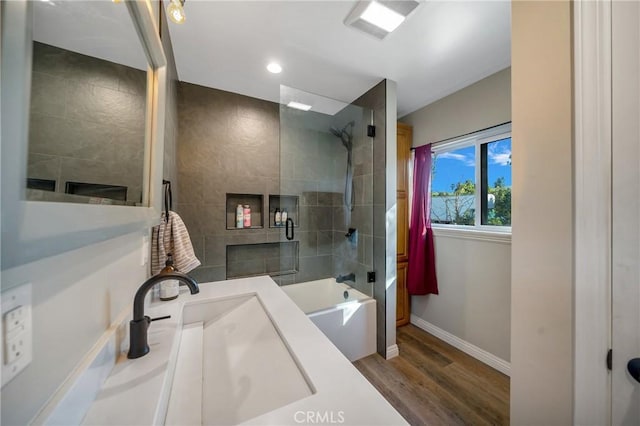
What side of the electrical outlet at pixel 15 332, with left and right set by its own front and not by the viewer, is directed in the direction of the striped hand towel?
left

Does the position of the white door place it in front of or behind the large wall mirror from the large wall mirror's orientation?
in front

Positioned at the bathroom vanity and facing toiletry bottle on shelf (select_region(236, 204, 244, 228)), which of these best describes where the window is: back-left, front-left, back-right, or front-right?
front-right

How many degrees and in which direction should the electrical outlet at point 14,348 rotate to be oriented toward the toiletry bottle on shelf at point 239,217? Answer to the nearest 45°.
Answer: approximately 90° to its left

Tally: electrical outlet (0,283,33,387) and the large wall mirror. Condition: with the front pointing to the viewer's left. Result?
0

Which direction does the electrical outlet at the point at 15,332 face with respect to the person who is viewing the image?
facing the viewer and to the right of the viewer

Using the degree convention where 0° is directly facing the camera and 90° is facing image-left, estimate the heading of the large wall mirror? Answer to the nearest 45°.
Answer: approximately 315°

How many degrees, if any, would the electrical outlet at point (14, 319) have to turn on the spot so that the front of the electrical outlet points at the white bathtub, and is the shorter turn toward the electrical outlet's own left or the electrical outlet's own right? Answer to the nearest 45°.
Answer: approximately 45° to the electrical outlet's own left

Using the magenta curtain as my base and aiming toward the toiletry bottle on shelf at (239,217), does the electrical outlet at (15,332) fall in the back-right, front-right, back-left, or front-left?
front-left

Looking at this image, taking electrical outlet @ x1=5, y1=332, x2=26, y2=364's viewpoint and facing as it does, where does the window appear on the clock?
The window is roughly at 11 o'clock from the electrical outlet.

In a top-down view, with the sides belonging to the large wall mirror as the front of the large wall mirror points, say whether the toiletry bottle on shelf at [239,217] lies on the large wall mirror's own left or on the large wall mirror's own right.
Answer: on the large wall mirror's own left

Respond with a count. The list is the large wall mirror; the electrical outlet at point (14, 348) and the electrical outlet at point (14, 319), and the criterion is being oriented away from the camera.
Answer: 0

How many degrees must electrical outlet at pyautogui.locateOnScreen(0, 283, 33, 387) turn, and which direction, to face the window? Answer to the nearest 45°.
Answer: approximately 45° to its left
